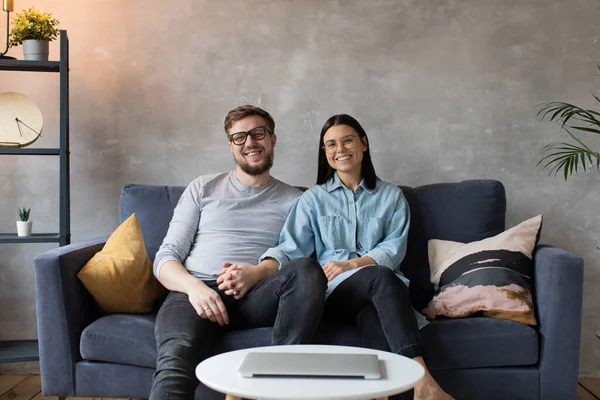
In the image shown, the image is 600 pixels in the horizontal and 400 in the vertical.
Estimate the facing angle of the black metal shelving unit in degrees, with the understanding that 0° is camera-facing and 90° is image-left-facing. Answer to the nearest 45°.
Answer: approximately 0°

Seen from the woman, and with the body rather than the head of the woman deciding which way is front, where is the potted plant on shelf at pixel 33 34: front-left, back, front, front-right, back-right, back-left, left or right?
right

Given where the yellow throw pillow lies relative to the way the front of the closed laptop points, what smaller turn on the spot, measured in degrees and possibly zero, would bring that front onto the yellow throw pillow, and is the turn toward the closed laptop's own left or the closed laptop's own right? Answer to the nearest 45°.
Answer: approximately 45° to the closed laptop's own left

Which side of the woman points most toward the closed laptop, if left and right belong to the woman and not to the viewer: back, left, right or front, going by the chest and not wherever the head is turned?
front

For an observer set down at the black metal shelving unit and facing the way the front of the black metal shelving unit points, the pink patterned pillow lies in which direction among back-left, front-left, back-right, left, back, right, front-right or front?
front-left

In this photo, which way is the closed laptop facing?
away from the camera

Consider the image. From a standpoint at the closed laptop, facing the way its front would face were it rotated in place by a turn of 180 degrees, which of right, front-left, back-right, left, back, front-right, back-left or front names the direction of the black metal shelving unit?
back-right
